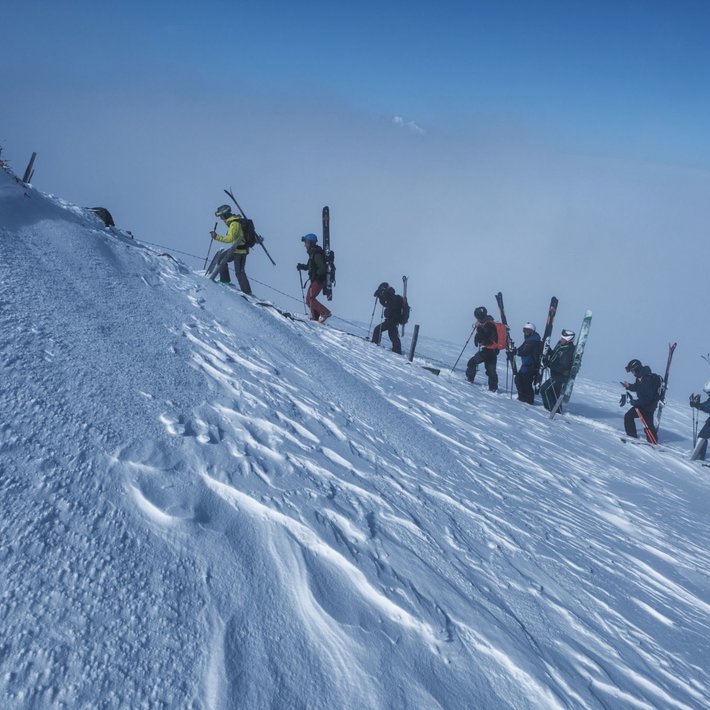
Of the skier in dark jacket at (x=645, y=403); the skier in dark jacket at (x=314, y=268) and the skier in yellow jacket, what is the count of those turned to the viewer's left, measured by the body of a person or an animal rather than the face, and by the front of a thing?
3

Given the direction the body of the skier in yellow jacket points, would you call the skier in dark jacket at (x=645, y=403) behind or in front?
behind

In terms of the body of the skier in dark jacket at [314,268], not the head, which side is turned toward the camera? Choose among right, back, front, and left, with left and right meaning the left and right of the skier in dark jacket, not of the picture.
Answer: left

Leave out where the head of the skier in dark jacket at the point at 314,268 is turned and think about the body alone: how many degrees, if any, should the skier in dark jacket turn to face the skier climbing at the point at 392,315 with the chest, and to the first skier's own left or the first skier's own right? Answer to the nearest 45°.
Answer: approximately 180°

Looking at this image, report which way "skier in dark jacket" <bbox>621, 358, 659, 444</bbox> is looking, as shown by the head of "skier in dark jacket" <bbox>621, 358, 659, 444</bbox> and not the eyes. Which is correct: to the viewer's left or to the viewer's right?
to the viewer's left

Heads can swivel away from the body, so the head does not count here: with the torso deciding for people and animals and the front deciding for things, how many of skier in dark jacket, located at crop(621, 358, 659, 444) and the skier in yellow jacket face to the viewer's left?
2

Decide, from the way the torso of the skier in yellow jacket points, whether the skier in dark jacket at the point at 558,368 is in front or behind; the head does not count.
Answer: behind

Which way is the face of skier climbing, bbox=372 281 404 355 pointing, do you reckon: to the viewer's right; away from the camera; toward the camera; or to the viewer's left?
to the viewer's left

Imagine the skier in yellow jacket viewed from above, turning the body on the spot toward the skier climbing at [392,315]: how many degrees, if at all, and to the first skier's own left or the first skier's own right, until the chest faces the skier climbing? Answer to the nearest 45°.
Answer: approximately 180°

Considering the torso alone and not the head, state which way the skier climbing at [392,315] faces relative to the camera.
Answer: to the viewer's left

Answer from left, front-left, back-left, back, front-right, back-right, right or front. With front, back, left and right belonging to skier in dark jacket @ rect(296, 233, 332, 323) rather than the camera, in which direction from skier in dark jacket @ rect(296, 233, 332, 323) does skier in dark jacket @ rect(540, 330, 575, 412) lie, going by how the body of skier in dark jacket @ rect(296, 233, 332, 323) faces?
back
